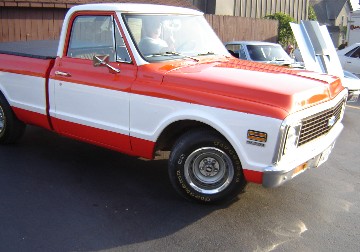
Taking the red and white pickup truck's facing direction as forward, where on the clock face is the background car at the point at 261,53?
The background car is roughly at 8 o'clock from the red and white pickup truck.

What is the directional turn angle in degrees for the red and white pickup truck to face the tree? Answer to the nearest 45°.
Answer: approximately 135° to its left

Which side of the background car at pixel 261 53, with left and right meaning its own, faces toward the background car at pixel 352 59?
left

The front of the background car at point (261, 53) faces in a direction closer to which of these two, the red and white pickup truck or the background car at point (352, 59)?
the red and white pickup truck

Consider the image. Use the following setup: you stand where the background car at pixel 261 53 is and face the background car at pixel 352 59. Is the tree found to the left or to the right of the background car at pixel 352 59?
left

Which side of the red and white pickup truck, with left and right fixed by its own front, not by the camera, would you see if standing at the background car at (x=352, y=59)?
left

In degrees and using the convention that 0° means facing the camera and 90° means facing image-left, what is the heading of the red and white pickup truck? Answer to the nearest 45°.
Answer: approximately 315°
